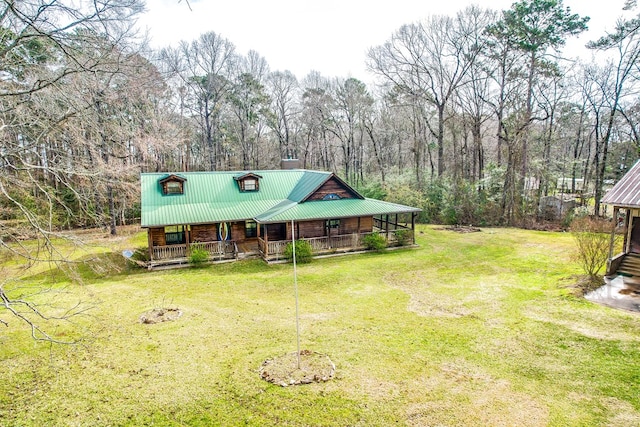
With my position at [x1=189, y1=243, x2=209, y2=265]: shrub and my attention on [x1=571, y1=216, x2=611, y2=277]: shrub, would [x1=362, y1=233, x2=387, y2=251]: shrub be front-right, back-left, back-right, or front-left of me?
front-left

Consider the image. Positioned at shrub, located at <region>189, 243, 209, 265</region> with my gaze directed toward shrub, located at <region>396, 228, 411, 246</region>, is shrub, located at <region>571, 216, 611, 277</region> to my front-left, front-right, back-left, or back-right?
front-right

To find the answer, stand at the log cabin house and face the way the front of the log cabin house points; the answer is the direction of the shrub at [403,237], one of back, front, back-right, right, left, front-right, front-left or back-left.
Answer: left

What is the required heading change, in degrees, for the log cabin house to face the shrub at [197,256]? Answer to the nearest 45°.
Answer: approximately 45° to its right

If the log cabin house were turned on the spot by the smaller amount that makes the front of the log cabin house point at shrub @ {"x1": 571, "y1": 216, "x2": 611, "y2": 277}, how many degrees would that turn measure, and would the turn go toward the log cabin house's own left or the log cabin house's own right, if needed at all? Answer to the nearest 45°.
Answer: approximately 45° to the log cabin house's own left

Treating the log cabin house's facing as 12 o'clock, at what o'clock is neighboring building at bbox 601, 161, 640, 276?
The neighboring building is roughly at 10 o'clock from the log cabin house.

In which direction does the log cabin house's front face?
toward the camera

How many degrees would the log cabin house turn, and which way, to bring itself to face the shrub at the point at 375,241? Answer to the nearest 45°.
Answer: approximately 90° to its left
